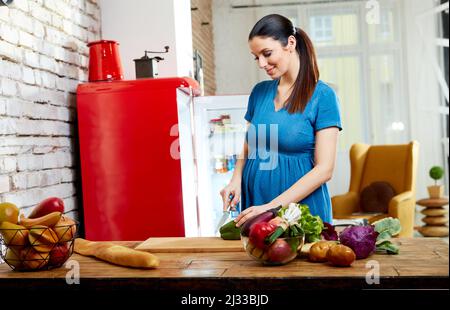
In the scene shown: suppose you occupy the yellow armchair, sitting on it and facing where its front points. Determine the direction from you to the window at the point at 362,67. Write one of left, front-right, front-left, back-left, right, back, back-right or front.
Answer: back-right

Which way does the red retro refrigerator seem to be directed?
to the viewer's right

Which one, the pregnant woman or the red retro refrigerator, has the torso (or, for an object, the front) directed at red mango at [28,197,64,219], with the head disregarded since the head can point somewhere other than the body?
the pregnant woman

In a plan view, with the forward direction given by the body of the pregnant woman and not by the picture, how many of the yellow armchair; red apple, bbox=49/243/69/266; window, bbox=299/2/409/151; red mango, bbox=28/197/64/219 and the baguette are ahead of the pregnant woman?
3

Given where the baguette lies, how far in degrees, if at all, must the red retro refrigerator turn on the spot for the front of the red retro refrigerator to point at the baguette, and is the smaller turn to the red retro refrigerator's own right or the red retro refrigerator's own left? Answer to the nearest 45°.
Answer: approximately 90° to the red retro refrigerator's own right

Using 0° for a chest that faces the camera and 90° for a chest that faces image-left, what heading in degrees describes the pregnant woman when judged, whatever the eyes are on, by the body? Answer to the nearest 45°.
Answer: approximately 45°
